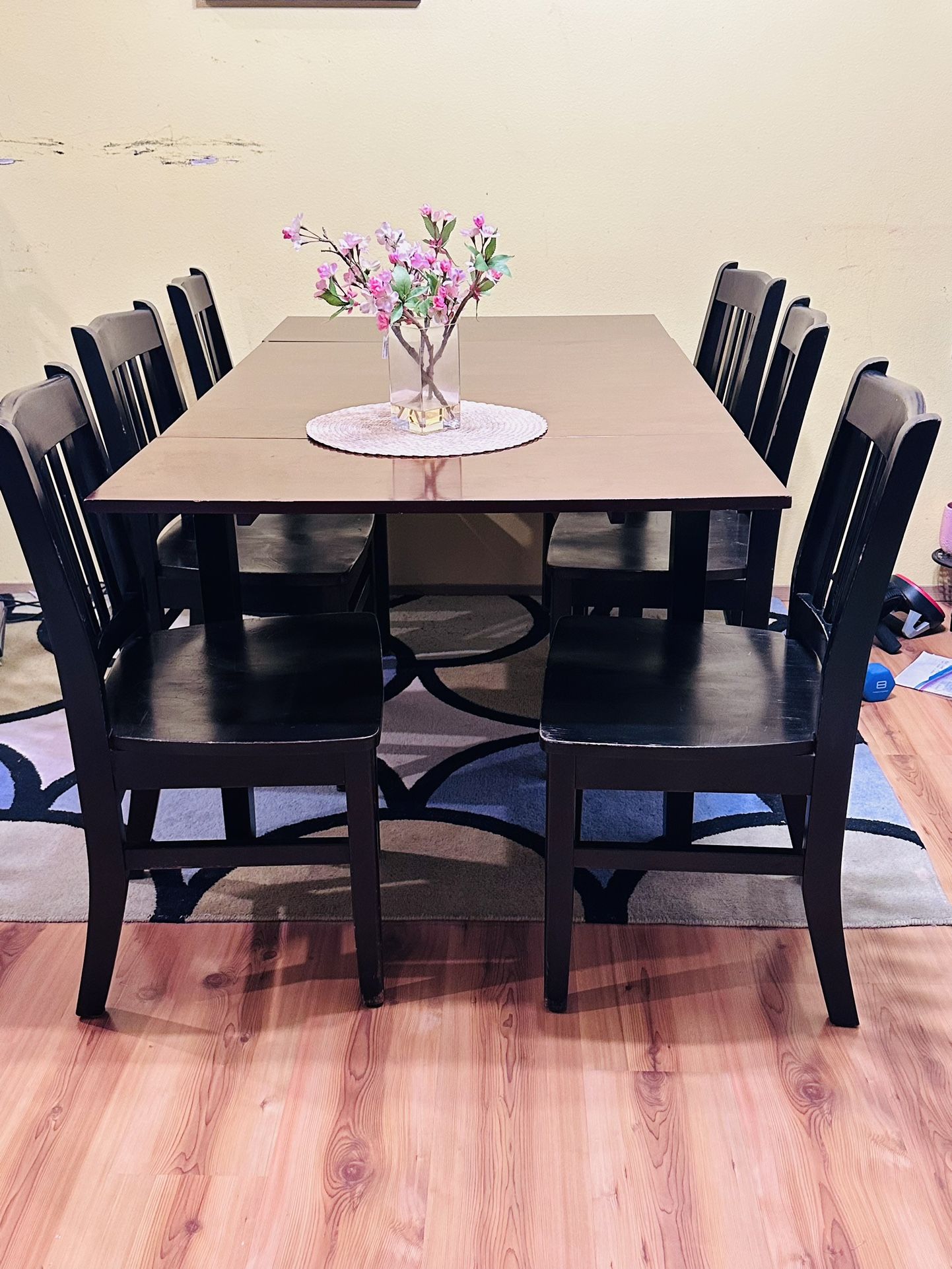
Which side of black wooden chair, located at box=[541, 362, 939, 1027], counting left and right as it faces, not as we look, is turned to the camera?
left

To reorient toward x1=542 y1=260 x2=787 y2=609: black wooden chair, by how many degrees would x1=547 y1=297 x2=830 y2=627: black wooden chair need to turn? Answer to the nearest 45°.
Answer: approximately 90° to its right

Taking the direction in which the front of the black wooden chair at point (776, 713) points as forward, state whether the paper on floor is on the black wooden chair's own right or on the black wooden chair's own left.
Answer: on the black wooden chair's own right

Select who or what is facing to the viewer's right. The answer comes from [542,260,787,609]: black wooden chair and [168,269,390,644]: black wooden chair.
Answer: [168,269,390,644]: black wooden chair

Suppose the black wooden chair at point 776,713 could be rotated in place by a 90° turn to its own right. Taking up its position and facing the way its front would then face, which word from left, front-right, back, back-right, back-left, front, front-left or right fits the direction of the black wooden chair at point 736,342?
front

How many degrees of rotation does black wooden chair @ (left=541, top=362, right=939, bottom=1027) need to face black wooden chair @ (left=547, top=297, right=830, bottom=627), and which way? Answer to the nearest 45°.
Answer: approximately 90° to its right

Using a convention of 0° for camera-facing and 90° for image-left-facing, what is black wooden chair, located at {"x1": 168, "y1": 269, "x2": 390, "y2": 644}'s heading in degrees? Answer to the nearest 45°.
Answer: approximately 270°

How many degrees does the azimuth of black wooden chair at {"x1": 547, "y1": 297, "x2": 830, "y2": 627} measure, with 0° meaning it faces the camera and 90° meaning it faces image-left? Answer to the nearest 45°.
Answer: approximately 90°

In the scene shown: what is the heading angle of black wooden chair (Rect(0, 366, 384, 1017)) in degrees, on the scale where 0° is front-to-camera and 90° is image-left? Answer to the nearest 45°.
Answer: approximately 270°

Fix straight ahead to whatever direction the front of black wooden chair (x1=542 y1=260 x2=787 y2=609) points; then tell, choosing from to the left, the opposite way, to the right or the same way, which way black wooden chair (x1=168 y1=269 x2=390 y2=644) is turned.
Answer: the opposite way

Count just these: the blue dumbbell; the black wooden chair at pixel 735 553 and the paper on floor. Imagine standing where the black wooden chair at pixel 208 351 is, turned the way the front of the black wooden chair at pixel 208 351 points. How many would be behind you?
0

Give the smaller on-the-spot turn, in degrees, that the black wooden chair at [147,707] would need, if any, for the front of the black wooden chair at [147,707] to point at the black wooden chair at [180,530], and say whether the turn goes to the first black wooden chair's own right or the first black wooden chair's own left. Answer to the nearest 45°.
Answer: approximately 90° to the first black wooden chair's own left
